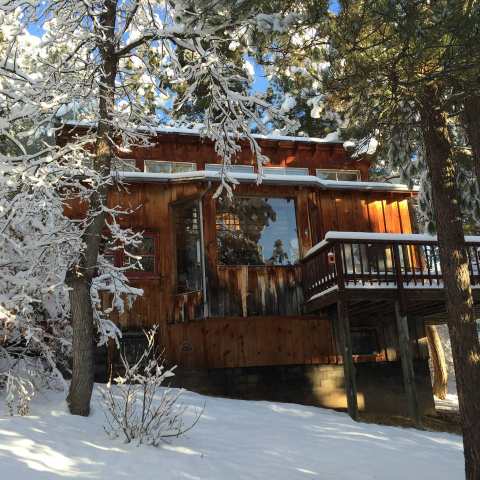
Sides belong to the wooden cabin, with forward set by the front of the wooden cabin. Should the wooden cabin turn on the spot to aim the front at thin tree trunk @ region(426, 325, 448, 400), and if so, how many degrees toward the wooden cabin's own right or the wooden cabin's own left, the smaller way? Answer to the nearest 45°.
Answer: approximately 135° to the wooden cabin's own left

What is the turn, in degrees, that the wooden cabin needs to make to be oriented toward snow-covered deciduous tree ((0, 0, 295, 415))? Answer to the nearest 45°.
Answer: approximately 45° to its right

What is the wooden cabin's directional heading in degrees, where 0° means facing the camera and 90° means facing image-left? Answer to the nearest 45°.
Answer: approximately 0°

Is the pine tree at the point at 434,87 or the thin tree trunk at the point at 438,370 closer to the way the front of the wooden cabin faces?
the pine tree

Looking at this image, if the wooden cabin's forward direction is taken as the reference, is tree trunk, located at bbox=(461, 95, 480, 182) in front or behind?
in front

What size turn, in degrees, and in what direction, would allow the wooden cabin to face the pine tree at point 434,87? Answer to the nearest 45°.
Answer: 0° — it already faces it

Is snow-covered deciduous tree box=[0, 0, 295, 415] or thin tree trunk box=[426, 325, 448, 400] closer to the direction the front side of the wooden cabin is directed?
the snow-covered deciduous tree
